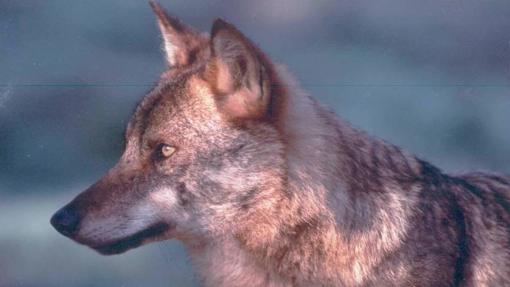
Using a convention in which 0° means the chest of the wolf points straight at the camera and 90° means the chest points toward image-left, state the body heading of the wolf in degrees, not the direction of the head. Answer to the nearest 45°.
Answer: approximately 90°
